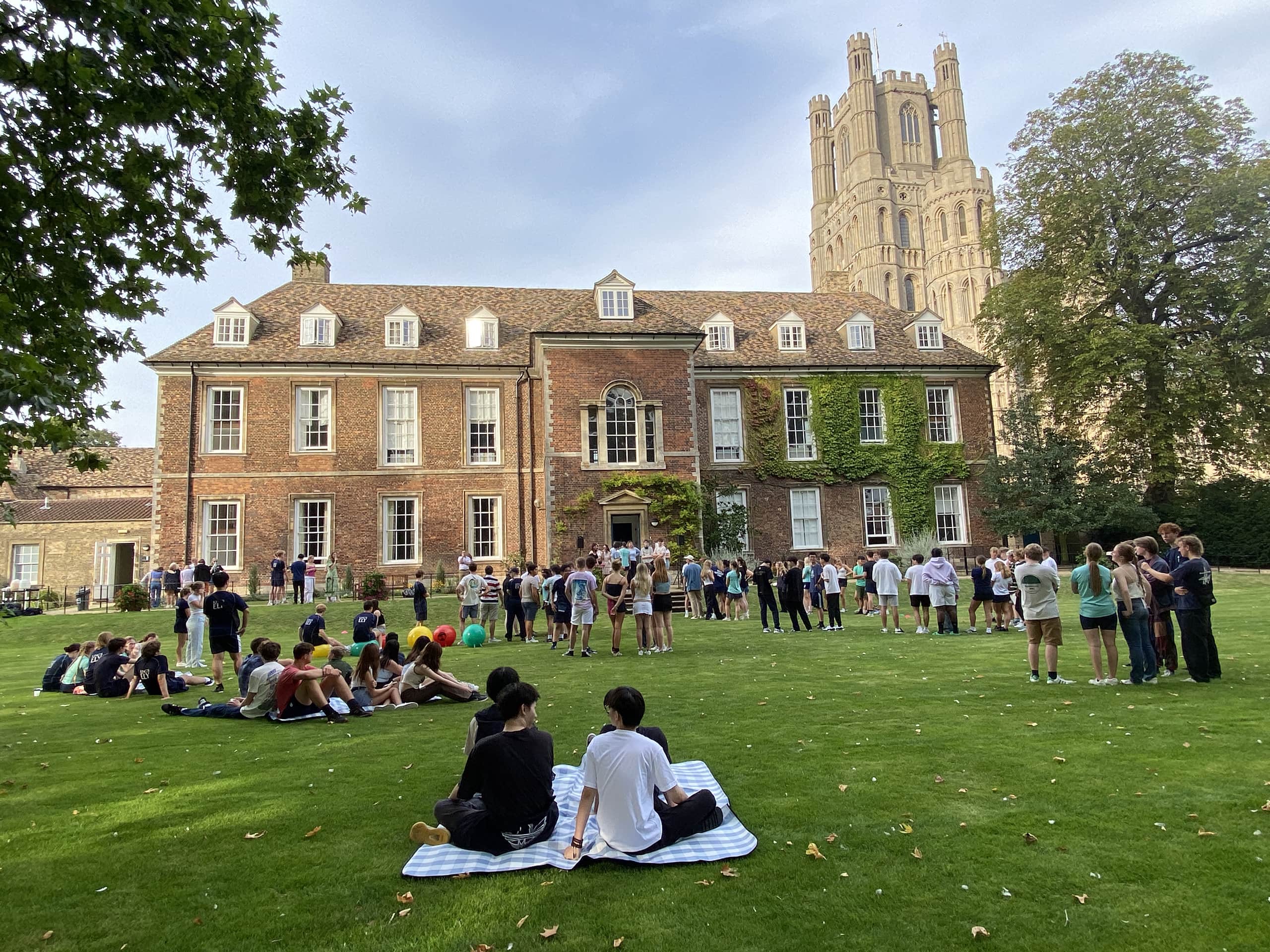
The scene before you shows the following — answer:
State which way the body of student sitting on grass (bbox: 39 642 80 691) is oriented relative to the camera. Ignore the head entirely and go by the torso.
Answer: to the viewer's right

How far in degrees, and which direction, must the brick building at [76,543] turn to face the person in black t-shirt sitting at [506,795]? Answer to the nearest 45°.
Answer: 0° — it already faces them

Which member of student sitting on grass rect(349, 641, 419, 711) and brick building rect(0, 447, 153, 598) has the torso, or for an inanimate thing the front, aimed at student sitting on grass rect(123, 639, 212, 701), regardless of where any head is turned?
the brick building

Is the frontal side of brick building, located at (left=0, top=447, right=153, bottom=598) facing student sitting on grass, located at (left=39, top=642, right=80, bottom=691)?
yes

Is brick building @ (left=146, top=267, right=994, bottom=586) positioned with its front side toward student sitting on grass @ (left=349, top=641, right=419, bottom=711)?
yes

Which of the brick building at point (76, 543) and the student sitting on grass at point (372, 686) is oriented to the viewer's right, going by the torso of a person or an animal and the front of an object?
the student sitting on grass

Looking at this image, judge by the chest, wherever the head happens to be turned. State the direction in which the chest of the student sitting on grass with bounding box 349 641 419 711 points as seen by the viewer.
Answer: to the viewer's right

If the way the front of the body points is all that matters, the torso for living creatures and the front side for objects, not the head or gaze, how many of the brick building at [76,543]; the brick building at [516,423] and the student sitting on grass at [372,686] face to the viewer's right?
1

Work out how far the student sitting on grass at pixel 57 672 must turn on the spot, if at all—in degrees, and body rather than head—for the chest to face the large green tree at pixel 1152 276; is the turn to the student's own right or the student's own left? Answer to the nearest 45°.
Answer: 0° — they already face it

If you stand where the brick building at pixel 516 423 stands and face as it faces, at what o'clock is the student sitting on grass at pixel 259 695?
The student sitting on grass is roughly at 12 o'clock from the brick building.

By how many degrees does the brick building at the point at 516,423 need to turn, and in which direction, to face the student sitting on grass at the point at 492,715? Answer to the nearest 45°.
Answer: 0° — it already faces them

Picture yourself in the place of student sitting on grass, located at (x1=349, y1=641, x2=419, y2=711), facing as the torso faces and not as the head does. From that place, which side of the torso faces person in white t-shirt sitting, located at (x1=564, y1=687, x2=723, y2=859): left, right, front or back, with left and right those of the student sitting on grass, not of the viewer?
right
